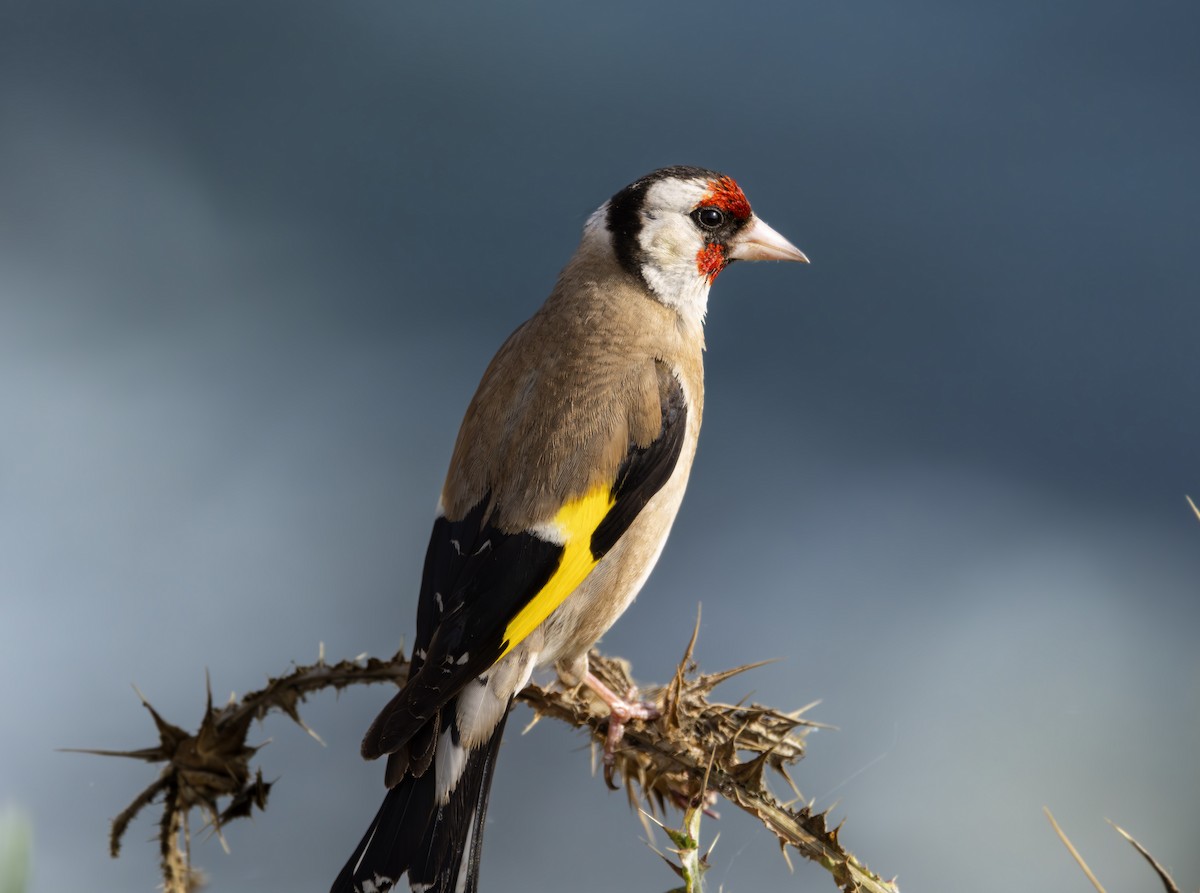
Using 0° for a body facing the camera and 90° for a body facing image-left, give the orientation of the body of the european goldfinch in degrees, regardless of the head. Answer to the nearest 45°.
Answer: approximately 270°
